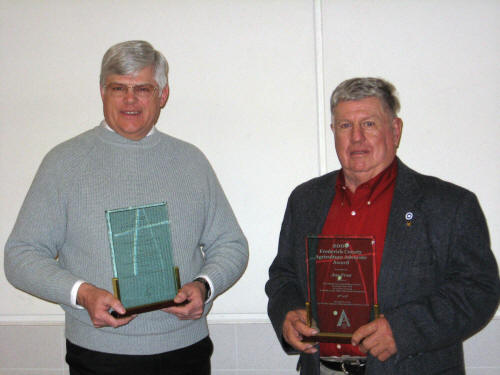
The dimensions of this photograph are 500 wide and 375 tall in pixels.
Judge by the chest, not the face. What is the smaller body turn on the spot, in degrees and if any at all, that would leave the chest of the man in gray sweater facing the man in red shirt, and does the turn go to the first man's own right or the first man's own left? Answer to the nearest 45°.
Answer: approximately 90° to the first man's own left

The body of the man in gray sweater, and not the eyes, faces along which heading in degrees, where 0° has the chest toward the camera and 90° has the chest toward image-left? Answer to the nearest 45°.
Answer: approximately 0°
